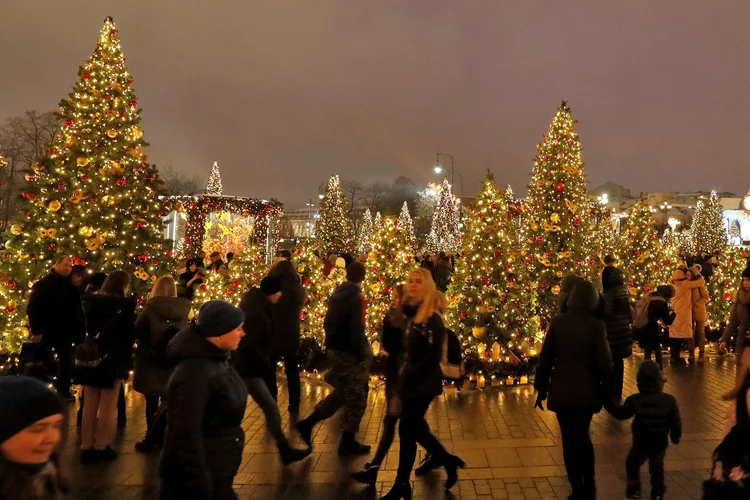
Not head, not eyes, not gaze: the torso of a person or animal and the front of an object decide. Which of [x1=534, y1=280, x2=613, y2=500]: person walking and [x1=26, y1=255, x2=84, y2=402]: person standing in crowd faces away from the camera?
the person walking

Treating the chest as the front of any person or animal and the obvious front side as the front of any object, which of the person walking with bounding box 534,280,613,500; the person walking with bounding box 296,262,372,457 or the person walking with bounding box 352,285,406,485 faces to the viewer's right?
the person walking with bounding box 296,262,372,457

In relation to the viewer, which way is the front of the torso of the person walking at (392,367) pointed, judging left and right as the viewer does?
facing to the left of the viewer

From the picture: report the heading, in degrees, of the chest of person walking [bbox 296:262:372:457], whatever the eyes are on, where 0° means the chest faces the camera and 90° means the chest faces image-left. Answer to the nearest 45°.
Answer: approximately 270°

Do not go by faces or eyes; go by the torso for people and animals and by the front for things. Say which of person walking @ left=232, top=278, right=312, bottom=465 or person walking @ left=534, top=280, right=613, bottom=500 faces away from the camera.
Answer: person walking @ left=534, top=280, right=613, bottom=500

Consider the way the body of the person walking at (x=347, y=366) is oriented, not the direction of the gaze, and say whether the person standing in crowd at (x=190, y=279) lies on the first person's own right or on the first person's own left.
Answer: on the first person's own left

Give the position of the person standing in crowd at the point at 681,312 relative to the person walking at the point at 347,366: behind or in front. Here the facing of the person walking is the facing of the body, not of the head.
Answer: in front

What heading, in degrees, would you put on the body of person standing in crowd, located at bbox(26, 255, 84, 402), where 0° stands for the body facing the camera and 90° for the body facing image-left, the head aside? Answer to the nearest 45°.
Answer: approximately 315°

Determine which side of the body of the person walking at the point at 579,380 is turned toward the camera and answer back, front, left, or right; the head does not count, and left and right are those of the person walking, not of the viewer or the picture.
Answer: back

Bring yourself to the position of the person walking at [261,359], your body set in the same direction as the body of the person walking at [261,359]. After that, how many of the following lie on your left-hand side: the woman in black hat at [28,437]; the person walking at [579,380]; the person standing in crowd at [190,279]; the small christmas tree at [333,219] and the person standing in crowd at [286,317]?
3

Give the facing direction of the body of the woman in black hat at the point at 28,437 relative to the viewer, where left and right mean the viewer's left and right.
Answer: facing the viewer and to the right of the viewer

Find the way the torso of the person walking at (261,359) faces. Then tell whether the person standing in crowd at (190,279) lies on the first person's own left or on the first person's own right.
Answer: on the first person's own left
